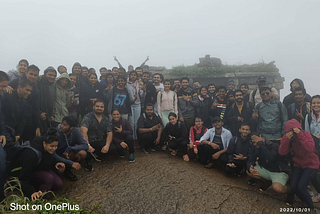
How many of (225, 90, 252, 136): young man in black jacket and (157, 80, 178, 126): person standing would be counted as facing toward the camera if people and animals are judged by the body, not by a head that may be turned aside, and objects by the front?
2

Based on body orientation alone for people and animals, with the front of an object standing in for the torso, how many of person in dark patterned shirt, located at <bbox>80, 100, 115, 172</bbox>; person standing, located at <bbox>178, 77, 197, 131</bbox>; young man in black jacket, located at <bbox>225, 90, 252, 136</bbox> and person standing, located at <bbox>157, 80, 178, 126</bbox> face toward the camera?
4

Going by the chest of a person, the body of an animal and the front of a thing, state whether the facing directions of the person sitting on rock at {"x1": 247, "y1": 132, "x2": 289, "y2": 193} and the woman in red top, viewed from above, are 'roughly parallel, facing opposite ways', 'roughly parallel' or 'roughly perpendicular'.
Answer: roughly parallel

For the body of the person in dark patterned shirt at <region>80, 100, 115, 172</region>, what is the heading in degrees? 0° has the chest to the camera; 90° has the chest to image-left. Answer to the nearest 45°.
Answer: approximately 0°

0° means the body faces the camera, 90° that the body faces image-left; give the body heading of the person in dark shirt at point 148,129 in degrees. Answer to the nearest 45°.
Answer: approximately 0°

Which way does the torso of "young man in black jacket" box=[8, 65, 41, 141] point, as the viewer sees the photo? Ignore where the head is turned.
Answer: toward the camera

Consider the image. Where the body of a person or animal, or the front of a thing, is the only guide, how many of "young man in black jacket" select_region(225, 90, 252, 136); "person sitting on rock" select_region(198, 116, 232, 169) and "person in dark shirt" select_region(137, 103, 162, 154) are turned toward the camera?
3

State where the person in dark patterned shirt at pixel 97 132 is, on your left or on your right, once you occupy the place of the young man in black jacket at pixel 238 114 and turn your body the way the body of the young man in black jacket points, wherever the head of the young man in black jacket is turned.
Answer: on your right

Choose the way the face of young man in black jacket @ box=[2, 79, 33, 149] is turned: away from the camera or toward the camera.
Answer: toward the camera

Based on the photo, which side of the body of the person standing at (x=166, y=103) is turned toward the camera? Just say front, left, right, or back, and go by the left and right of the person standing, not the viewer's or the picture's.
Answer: front

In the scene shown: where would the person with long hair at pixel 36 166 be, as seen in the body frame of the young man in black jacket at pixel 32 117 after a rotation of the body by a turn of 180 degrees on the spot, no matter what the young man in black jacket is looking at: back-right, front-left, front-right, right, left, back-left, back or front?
back

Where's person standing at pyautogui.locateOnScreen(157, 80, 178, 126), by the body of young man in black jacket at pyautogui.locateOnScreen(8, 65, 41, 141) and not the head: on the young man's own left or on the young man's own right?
on the young man's own left

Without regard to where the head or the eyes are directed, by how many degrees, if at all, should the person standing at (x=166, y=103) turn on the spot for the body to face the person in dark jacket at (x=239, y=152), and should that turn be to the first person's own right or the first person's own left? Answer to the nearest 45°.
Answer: approximately 45° to the first person's own left

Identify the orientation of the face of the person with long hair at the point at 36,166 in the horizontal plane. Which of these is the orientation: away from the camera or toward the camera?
toward the camera

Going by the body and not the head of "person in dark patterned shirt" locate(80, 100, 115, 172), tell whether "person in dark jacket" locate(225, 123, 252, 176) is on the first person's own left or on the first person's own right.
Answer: on the first person's own left
